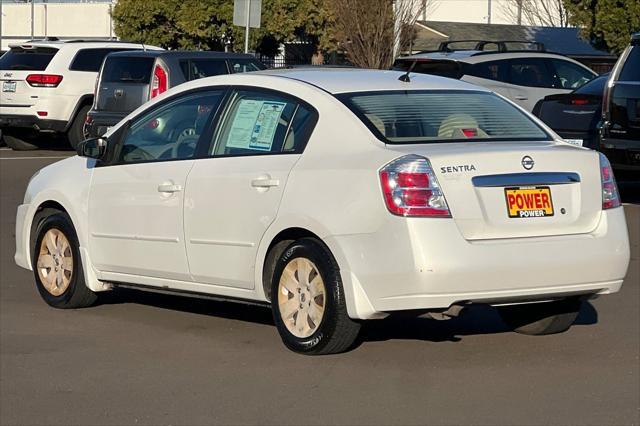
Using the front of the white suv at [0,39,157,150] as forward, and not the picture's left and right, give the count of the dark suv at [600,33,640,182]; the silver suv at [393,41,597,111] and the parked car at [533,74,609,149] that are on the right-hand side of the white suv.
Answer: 3

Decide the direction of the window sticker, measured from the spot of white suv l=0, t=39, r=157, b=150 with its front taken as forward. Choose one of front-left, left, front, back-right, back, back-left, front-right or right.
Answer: back-right

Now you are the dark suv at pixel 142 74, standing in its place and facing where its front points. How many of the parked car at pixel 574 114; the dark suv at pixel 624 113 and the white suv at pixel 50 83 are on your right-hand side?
2

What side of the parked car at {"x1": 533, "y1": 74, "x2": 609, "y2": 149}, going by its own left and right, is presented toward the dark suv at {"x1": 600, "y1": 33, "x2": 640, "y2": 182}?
right

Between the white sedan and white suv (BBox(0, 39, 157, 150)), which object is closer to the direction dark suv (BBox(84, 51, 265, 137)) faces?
the white suv

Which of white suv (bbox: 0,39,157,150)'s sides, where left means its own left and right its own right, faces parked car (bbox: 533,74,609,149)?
right

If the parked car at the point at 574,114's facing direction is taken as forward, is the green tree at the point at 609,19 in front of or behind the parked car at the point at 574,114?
in front

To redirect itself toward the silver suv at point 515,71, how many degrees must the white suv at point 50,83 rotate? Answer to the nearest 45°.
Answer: approximately 90° to its right

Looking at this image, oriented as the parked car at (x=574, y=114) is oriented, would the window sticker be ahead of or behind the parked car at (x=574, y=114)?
behind

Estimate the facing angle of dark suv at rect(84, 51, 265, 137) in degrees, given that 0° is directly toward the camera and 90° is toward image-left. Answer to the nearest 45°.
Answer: approximately 225°

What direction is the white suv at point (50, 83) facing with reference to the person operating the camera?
facing away from the viewer and to the right of the viewer
